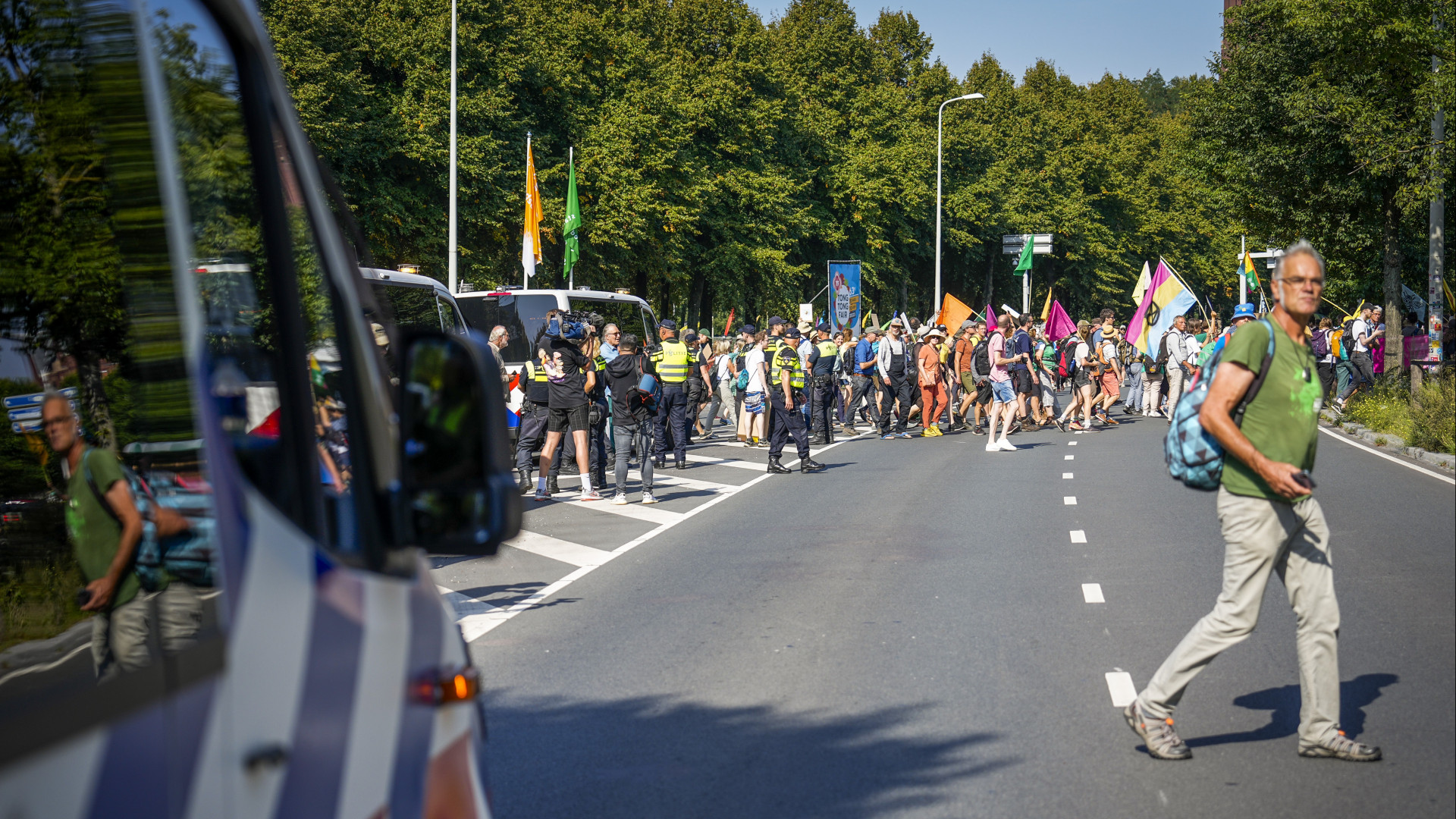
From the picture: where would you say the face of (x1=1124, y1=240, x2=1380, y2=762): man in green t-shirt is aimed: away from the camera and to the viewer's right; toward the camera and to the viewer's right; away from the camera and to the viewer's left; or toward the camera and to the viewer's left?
toward the camera and to the viewer's right

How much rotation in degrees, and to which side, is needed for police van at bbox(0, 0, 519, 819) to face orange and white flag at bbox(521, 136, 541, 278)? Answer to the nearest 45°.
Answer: approximately 45° to its left

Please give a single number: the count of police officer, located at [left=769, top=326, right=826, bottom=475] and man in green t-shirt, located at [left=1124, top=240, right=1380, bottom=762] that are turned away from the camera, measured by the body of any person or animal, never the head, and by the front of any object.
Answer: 0

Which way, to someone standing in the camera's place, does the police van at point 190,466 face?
facing away from the viewer and to the right of the viewer

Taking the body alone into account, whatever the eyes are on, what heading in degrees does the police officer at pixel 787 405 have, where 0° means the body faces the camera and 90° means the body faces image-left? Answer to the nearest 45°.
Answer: approximately 270°

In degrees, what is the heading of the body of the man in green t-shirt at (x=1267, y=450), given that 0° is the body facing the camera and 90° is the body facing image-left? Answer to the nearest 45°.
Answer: approximately 315°

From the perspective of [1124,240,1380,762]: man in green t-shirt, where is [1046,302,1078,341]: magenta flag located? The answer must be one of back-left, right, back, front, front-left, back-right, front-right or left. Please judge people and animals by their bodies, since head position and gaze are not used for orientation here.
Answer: back-left

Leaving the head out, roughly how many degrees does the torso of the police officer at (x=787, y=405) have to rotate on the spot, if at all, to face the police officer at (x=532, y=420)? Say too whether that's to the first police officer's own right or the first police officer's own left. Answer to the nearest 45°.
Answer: approximately 135° to the first police officer's own right
